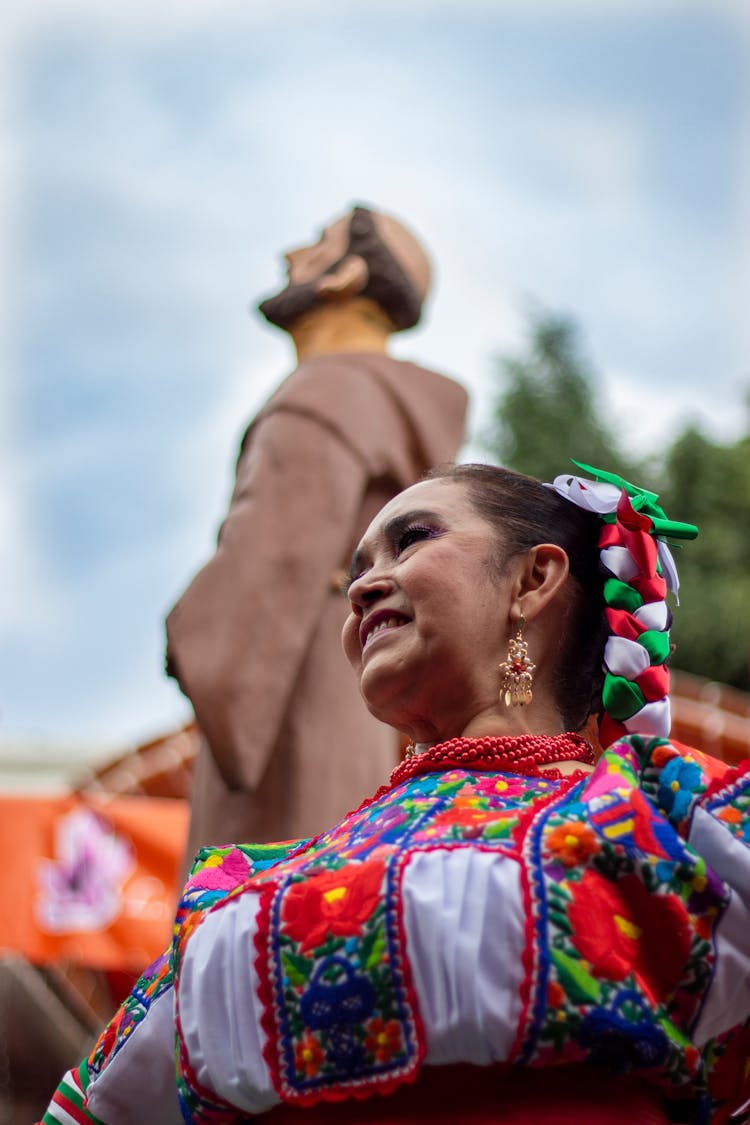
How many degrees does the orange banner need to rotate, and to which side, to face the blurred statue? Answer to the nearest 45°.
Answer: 0° — it already faces it

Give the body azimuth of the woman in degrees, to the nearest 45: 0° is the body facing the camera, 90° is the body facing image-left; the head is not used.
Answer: approximately 45°

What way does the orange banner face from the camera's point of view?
toward the camera

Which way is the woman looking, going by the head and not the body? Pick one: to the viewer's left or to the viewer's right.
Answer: to the viewer's left

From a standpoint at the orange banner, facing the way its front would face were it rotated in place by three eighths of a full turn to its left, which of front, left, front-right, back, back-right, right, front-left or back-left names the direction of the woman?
back-right

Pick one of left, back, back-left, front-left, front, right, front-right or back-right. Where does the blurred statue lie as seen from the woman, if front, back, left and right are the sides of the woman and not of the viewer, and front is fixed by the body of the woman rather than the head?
back-right
